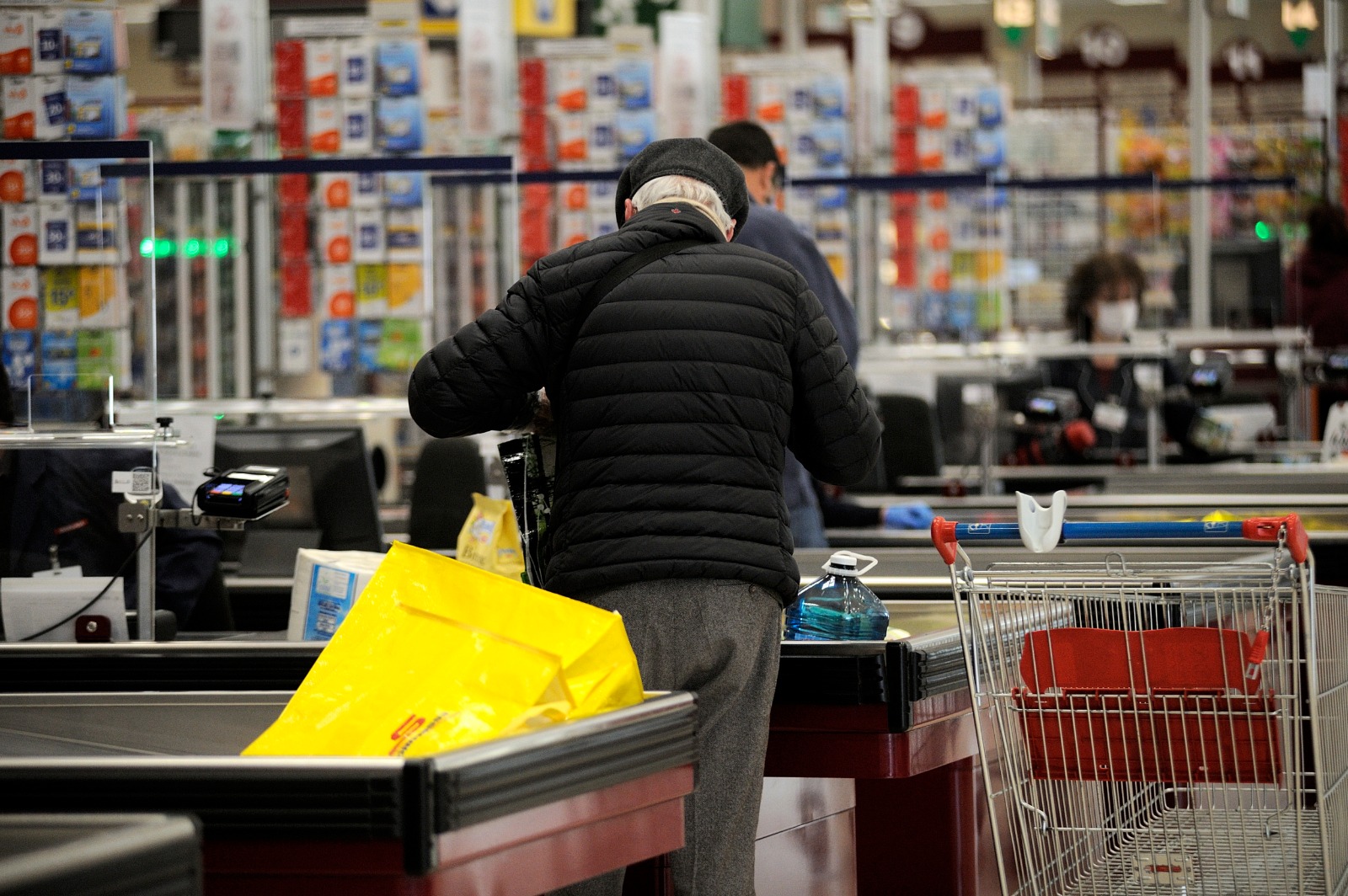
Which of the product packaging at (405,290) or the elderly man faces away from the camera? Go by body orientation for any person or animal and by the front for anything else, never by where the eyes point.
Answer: the elderly man

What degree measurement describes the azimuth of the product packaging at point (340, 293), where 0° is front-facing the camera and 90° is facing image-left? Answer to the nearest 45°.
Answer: approximately 0°

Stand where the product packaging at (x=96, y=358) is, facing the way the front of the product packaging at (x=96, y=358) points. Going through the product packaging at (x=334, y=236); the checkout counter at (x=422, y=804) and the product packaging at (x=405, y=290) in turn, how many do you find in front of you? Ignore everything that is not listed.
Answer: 1

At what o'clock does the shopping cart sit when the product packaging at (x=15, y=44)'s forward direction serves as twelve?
The shopping cart is roughly at 11 o'clock from the product packaging.

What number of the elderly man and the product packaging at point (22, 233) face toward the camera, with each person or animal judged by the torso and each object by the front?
1

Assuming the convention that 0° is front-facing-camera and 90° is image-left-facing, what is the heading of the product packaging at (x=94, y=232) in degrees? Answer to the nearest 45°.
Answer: approximately 0°

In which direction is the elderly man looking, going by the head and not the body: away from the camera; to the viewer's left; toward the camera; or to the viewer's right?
away from the camera

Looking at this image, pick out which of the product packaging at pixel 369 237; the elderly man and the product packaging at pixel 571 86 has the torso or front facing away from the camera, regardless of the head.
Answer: the elderly man
